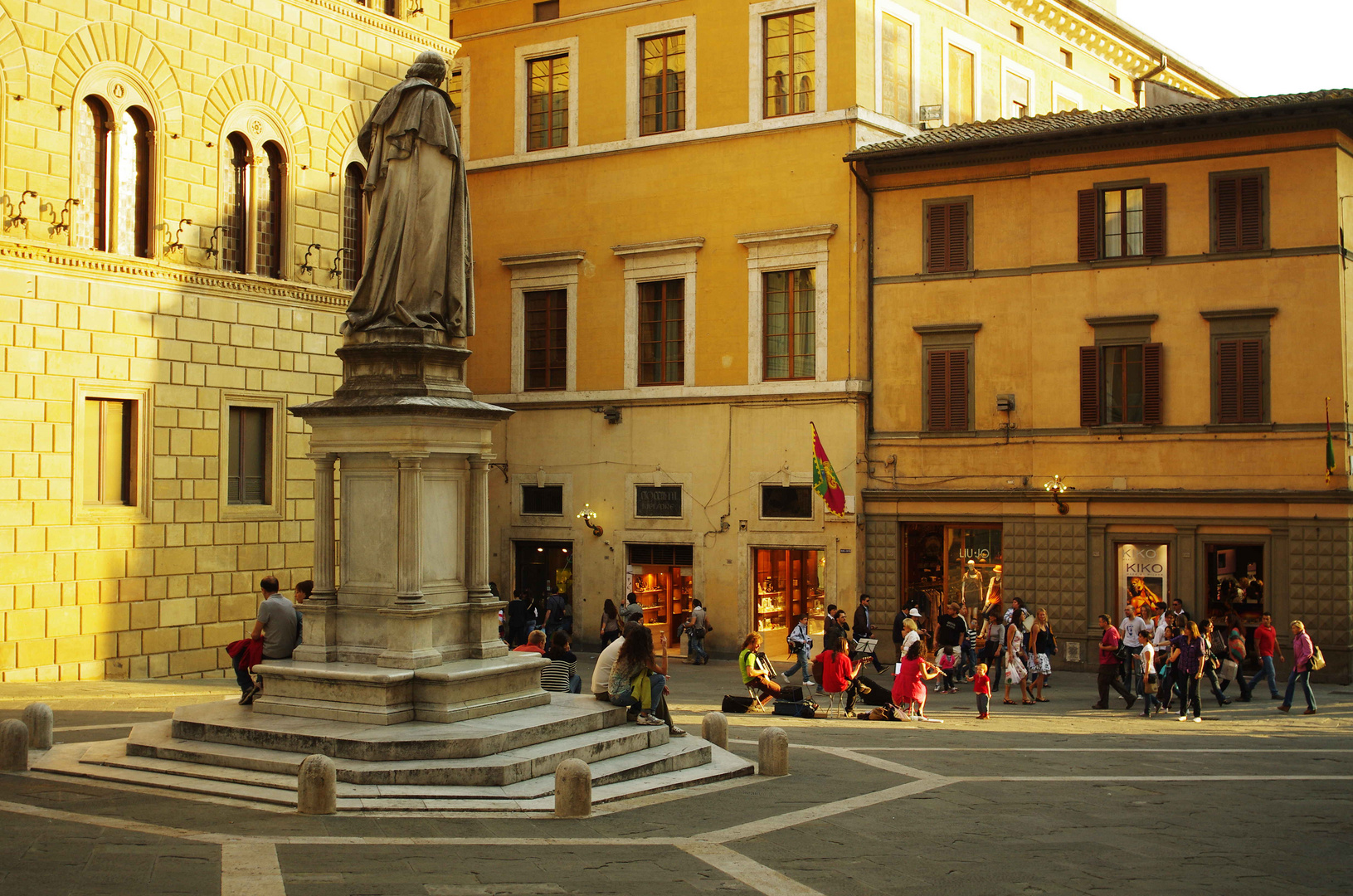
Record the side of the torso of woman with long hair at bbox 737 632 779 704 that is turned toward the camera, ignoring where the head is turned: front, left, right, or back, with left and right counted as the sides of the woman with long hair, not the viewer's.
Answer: right

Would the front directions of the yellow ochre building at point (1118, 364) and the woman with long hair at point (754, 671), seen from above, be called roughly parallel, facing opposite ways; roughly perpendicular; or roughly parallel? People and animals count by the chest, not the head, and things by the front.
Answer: roughly perpendicular

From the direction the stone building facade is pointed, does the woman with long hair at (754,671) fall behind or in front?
in front

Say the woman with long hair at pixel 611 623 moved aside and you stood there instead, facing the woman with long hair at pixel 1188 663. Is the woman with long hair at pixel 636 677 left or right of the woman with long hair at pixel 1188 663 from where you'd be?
right

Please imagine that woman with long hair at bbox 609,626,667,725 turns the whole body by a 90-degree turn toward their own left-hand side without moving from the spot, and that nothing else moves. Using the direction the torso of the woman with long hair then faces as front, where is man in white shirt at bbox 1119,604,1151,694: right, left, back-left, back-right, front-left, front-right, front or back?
front-right
